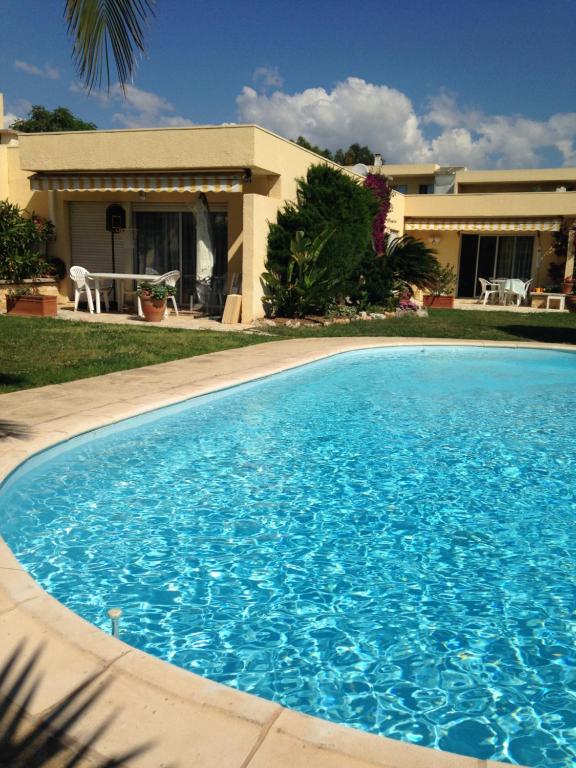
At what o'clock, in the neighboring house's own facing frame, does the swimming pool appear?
The swimming pool is roughly at 12 o'clock from the neighboring house.

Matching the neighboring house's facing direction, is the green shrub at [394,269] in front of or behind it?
in front

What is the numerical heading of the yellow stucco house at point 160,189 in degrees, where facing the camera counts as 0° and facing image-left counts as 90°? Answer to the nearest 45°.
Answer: approximately 0°

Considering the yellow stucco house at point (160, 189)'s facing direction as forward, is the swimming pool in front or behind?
in front

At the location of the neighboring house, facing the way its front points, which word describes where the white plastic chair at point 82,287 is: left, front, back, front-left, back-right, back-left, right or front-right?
front-right
